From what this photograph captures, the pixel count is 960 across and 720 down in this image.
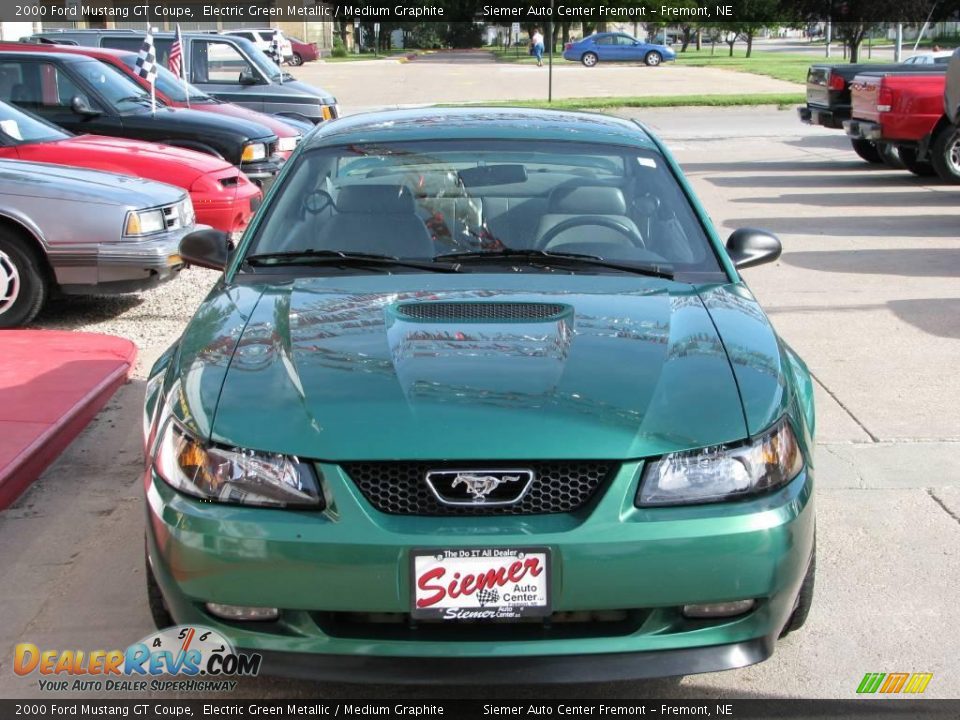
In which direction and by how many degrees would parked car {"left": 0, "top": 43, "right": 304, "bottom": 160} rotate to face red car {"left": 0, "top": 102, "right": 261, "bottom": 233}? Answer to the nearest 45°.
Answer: approximately 45° to its right

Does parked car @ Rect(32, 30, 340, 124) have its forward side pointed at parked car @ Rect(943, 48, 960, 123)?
yes

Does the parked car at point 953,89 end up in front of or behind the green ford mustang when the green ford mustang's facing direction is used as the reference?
behind

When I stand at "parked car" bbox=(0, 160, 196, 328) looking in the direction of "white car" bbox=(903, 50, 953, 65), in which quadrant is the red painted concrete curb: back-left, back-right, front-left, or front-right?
back-right

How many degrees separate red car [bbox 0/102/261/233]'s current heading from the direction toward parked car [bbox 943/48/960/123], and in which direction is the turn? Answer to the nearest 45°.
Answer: approximately 45° to its left

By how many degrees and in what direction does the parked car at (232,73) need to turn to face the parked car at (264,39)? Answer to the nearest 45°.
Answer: approximately 135° to its left

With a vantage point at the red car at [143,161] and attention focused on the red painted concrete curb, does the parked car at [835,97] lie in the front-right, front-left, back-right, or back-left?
back-left

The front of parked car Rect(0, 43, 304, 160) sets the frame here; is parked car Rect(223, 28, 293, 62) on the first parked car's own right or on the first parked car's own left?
on the first parked car's own left

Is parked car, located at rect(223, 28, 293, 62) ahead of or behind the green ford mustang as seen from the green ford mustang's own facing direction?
behind

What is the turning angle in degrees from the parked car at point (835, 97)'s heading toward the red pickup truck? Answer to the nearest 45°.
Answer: approximately 135° to its right

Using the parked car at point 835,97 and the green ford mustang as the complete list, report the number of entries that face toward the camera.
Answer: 1

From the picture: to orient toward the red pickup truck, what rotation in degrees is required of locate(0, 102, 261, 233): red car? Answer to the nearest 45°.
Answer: approximately 45° to its left

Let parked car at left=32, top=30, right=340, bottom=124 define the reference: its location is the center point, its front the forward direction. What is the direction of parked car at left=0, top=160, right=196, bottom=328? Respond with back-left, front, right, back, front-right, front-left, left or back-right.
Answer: front-right

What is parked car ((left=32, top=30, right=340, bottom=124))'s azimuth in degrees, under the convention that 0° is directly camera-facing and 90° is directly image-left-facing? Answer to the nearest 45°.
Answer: approximately 315°

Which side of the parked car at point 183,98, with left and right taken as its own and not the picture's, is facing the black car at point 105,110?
right

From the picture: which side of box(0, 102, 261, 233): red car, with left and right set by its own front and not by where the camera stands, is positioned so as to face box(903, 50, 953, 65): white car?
left

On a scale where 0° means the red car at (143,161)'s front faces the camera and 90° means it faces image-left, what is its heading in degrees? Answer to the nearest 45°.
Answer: approximately 315°

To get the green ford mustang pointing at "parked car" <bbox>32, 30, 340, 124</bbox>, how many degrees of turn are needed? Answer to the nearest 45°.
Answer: approximately 180°

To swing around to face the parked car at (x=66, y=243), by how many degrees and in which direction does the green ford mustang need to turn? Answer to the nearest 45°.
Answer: approximately 135° to its right

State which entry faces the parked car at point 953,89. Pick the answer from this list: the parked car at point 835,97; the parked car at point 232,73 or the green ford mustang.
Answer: the parked car at point 232,73

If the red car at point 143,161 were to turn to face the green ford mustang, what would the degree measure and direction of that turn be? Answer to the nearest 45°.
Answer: approximately 45° to its right
